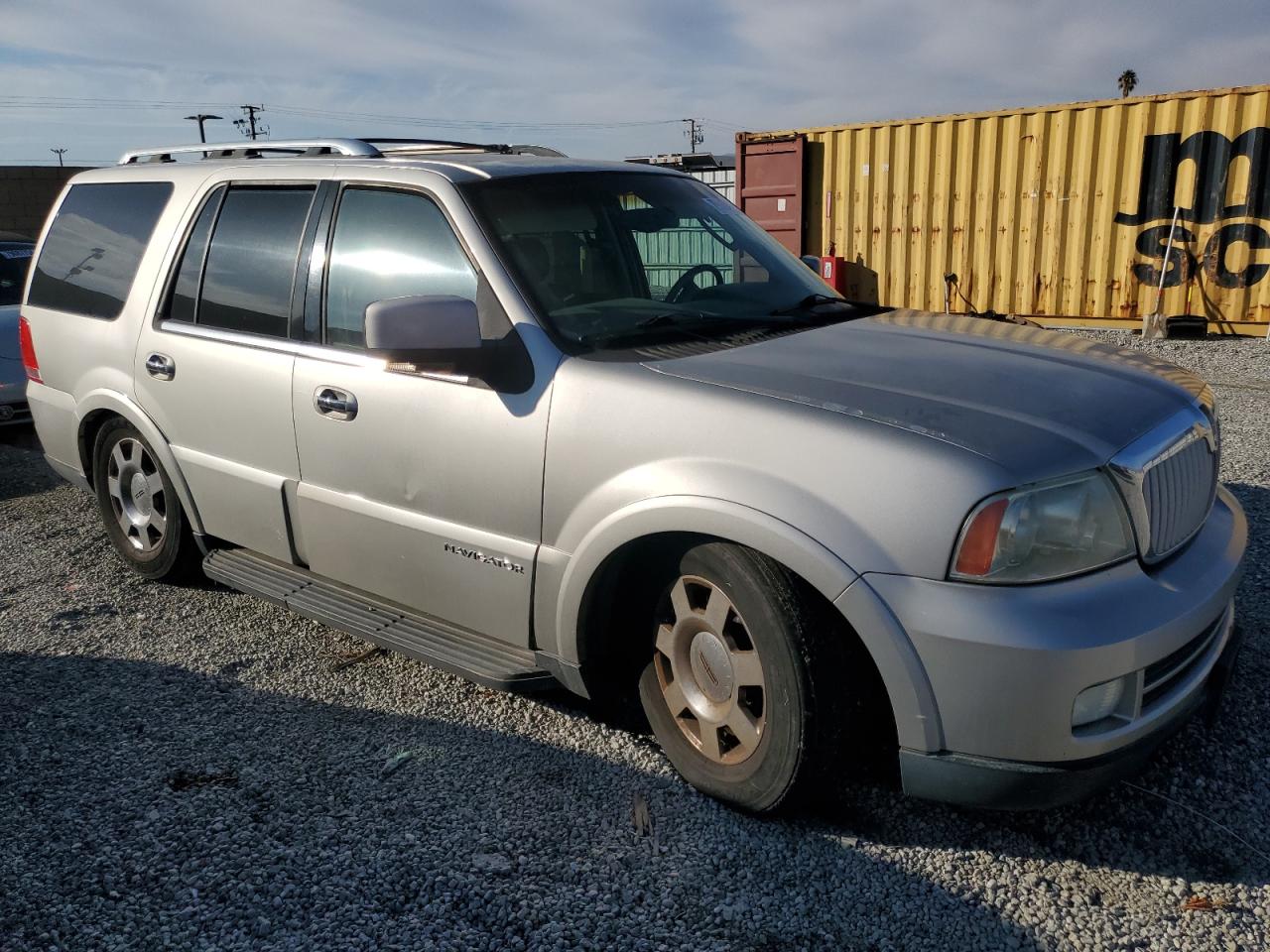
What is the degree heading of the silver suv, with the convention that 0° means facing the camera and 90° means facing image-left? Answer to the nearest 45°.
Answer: approximately 315°

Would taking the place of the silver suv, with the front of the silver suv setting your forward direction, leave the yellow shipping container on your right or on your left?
on your left

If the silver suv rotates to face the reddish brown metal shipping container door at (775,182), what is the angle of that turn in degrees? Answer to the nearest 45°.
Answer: approximately 135° to its left
